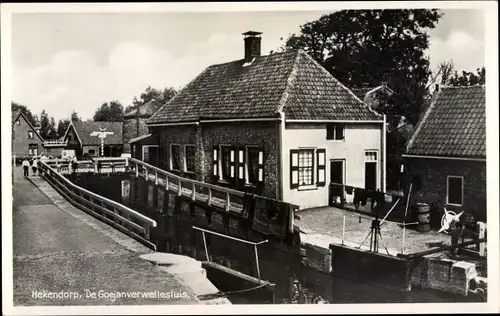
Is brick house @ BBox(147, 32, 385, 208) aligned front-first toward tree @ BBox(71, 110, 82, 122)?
no

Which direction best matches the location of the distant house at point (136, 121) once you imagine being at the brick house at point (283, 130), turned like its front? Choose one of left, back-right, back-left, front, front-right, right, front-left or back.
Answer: back-right

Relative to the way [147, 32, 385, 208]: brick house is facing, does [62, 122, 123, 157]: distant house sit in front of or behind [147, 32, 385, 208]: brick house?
behind

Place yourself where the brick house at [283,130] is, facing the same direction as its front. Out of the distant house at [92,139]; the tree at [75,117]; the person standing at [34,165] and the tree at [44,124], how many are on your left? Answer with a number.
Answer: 0

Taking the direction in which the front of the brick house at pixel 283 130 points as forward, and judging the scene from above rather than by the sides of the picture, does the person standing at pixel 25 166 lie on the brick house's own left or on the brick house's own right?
on the brick house's own right

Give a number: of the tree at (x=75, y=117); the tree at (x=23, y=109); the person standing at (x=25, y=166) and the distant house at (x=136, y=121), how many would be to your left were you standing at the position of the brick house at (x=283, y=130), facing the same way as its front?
0

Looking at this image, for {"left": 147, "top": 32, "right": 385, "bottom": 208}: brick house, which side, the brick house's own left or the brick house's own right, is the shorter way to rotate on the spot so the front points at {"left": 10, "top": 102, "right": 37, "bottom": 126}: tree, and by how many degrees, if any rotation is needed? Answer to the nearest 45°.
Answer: approximately 135° to the brick house's own right

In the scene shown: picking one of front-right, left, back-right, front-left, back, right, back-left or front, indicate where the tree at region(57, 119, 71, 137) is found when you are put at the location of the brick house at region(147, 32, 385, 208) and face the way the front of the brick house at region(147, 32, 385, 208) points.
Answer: back-right
